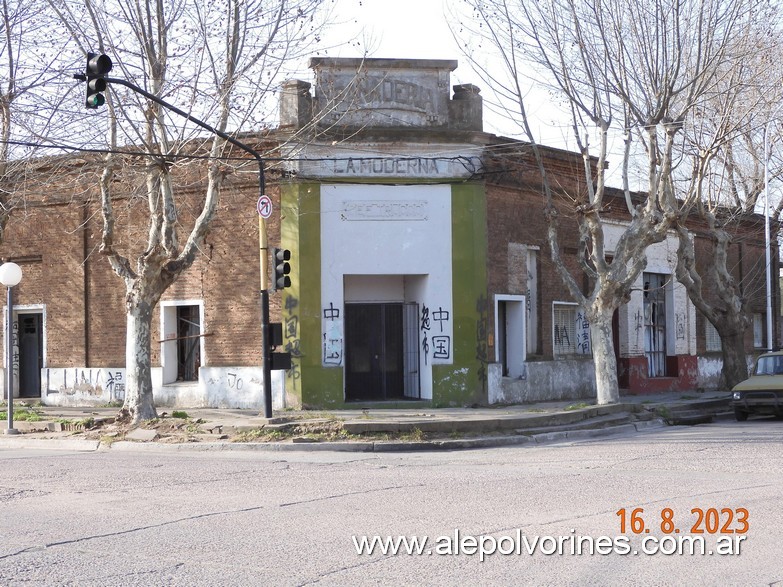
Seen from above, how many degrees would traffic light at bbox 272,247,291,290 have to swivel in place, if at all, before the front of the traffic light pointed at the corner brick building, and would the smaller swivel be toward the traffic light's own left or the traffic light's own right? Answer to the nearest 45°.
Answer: approximately 135° to the traffic light's own left

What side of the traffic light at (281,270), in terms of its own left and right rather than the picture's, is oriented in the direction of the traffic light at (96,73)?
right

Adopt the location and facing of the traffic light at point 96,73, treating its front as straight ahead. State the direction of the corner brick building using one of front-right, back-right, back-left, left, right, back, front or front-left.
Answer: left

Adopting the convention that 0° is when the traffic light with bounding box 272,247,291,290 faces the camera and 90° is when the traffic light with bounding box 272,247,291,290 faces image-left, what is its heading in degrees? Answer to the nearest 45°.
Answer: approximately 315°

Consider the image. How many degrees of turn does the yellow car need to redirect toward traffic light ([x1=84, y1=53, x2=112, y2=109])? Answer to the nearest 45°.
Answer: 0° — it already faces it

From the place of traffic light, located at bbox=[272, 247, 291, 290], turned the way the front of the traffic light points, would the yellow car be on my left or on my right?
on my left

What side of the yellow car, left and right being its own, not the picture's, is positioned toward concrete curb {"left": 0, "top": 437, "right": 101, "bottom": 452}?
front

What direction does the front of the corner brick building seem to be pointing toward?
toward the camera

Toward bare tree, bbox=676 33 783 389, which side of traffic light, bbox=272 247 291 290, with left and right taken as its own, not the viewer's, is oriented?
left
